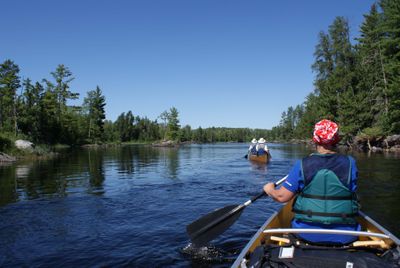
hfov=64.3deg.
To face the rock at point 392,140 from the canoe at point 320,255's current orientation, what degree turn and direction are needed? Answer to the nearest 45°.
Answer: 0° — it already faces it

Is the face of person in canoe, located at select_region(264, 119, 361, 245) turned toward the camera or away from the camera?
away from the camera

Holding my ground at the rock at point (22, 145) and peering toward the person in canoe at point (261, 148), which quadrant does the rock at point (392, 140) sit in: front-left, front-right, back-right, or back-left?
front-left

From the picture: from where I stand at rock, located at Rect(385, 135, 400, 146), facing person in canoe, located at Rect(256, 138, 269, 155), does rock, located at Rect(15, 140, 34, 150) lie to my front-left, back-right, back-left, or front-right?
front-right

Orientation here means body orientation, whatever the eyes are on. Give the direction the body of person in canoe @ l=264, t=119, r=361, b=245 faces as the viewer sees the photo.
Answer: away from the camera

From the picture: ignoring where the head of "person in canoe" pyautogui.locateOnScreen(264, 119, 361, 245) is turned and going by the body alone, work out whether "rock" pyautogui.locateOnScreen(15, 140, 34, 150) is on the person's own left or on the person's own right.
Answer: on the person's own left

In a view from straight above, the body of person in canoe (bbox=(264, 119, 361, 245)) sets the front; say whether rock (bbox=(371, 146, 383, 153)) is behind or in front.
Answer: in front

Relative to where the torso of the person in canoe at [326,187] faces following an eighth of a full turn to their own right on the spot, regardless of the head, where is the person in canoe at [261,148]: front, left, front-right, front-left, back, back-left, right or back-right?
front-left

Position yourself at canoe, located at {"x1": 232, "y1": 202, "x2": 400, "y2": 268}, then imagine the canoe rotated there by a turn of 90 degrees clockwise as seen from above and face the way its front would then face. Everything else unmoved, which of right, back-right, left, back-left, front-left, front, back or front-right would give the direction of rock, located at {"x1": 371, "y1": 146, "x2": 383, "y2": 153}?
left

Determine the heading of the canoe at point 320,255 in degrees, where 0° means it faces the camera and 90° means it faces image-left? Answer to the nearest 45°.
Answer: approximately 180°

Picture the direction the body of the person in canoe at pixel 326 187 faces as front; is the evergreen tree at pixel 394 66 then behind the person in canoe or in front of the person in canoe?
in front

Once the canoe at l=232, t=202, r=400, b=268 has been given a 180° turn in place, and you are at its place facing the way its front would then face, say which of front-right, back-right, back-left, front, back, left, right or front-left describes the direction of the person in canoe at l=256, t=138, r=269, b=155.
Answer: back

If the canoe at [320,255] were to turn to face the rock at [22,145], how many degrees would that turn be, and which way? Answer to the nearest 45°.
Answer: approximately 45° to its left
